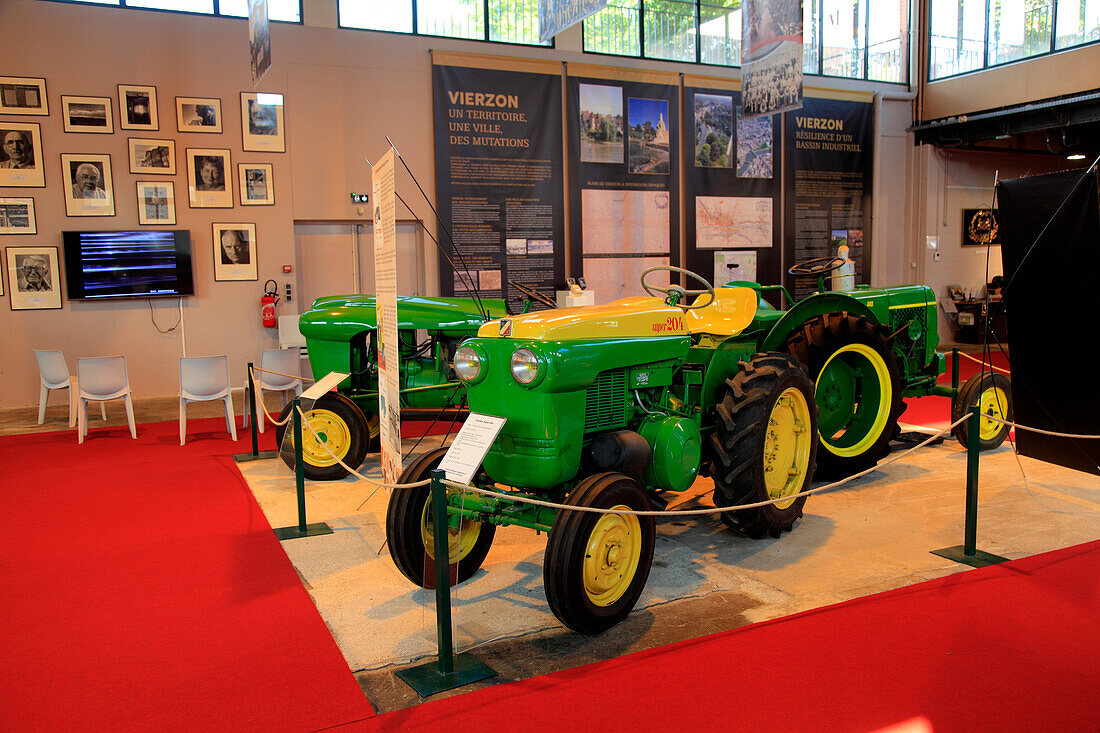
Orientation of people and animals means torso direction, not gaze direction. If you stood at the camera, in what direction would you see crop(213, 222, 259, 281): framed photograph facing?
facing the viewer

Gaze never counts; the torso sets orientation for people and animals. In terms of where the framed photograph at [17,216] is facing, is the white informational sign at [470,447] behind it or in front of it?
in front

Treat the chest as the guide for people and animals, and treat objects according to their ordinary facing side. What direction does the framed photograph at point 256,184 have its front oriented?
toward the camera

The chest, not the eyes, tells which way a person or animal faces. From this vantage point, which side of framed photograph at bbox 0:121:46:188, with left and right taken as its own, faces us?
front

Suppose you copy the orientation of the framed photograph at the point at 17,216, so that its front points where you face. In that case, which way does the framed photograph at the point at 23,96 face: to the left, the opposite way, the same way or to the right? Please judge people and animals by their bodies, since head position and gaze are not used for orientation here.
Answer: the same way

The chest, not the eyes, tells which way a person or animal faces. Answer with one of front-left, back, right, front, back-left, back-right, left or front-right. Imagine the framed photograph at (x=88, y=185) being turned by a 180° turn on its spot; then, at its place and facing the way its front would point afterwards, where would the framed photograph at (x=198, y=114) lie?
right

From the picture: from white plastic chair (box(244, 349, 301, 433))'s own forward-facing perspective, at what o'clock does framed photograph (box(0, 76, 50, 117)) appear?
The framed photograph is roughly at 3 o'clock from the white plastic chair.

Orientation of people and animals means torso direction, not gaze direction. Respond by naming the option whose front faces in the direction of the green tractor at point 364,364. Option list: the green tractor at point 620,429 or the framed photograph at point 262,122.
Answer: the framed photograph

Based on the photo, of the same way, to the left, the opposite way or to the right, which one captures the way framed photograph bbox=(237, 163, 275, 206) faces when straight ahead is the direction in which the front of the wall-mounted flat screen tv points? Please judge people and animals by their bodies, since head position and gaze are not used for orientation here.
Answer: the same way

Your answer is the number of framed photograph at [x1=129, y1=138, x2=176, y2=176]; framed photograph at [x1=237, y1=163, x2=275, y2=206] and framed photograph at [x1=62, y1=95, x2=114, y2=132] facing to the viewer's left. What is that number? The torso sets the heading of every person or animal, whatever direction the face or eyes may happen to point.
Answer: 0

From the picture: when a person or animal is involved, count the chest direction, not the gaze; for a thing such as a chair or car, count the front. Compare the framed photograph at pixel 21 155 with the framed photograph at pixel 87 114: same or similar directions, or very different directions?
same or similar directions

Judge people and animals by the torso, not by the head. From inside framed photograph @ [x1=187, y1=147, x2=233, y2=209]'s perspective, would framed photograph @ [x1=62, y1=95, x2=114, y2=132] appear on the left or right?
on its right

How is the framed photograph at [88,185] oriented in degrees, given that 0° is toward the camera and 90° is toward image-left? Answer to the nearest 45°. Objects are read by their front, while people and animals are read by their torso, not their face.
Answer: approximately 0°

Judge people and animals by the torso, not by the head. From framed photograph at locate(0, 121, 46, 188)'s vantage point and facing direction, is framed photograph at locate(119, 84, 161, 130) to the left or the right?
on its left
